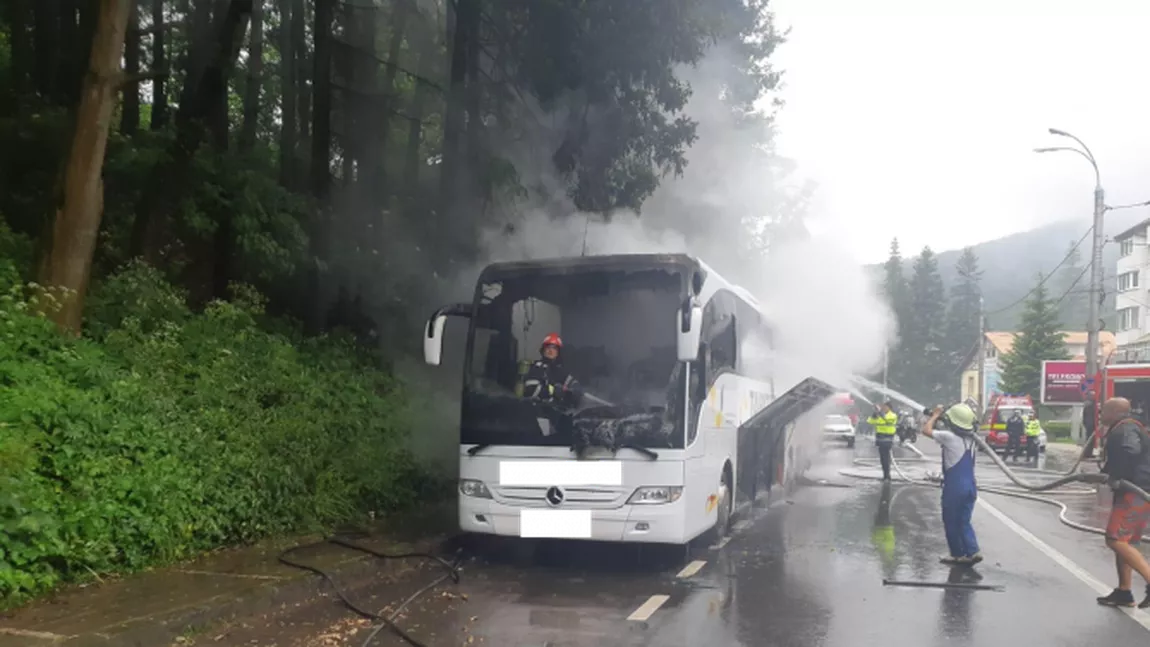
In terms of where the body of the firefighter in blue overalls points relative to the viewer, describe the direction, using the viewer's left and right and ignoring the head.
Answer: facing away from the viewer and to the left of the viewer

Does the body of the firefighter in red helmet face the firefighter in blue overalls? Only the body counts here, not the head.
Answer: no

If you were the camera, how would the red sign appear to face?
facing the viewer

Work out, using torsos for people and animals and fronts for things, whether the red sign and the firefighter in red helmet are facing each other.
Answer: no

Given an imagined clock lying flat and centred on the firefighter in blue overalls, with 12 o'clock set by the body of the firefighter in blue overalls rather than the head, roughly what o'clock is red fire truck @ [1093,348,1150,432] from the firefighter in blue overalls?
The red fire truck is roughly at 2 o'clock from the firefighter in blue overalls.

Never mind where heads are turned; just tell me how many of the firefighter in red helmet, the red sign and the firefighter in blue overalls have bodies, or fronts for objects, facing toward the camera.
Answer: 2

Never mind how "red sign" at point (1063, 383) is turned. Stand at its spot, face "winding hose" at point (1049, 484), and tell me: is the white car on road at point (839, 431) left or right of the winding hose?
right

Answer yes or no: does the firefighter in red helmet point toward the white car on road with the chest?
no

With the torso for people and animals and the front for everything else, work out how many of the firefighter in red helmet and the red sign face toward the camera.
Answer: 2

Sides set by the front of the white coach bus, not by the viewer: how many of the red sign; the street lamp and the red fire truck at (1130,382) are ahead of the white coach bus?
0

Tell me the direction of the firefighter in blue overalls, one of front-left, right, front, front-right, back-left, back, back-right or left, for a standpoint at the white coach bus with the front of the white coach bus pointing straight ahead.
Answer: left

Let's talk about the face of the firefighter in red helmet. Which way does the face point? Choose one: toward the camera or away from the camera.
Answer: toward the camera

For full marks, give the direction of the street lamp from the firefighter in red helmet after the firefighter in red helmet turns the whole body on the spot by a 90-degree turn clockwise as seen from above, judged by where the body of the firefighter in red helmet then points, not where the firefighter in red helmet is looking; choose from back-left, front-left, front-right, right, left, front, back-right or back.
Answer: back-right

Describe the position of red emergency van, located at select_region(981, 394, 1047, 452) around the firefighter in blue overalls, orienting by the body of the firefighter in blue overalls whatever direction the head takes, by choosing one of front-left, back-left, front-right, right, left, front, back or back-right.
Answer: front-right

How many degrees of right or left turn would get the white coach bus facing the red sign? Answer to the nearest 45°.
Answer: approximately 135° to its left

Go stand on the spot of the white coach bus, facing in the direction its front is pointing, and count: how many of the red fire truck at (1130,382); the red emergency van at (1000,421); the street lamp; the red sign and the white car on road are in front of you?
0

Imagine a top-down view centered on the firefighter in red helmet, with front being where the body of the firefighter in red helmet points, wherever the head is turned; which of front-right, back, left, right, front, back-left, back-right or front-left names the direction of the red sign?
back-left

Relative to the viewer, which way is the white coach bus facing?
toward the camera

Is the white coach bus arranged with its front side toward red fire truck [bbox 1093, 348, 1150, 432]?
no
